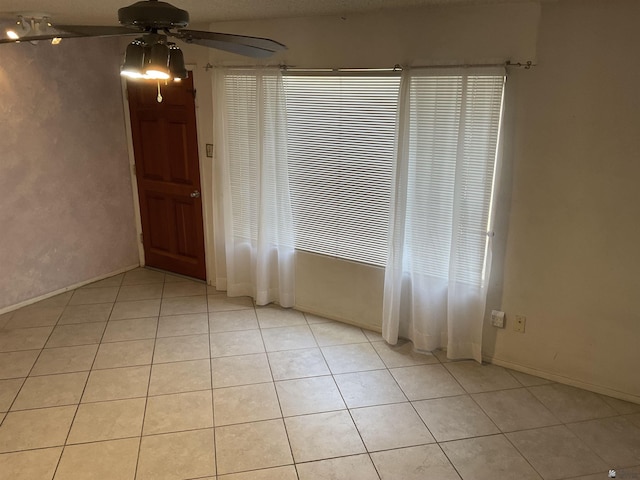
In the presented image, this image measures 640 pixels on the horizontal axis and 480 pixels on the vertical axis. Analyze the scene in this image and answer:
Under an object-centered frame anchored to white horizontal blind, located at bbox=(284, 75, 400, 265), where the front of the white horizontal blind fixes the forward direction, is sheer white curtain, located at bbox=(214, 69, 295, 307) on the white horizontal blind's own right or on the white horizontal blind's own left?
on the white horizontal blind's own right

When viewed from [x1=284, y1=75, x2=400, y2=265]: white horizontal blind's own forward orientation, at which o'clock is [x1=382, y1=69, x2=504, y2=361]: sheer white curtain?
The sheer white curtain is roughly at 10 o'clock from the white horizontal blind.

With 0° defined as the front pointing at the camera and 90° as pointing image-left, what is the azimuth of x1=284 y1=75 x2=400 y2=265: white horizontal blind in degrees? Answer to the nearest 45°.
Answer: approximately 0°

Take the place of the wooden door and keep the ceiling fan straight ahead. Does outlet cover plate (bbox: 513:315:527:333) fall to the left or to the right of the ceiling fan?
left
